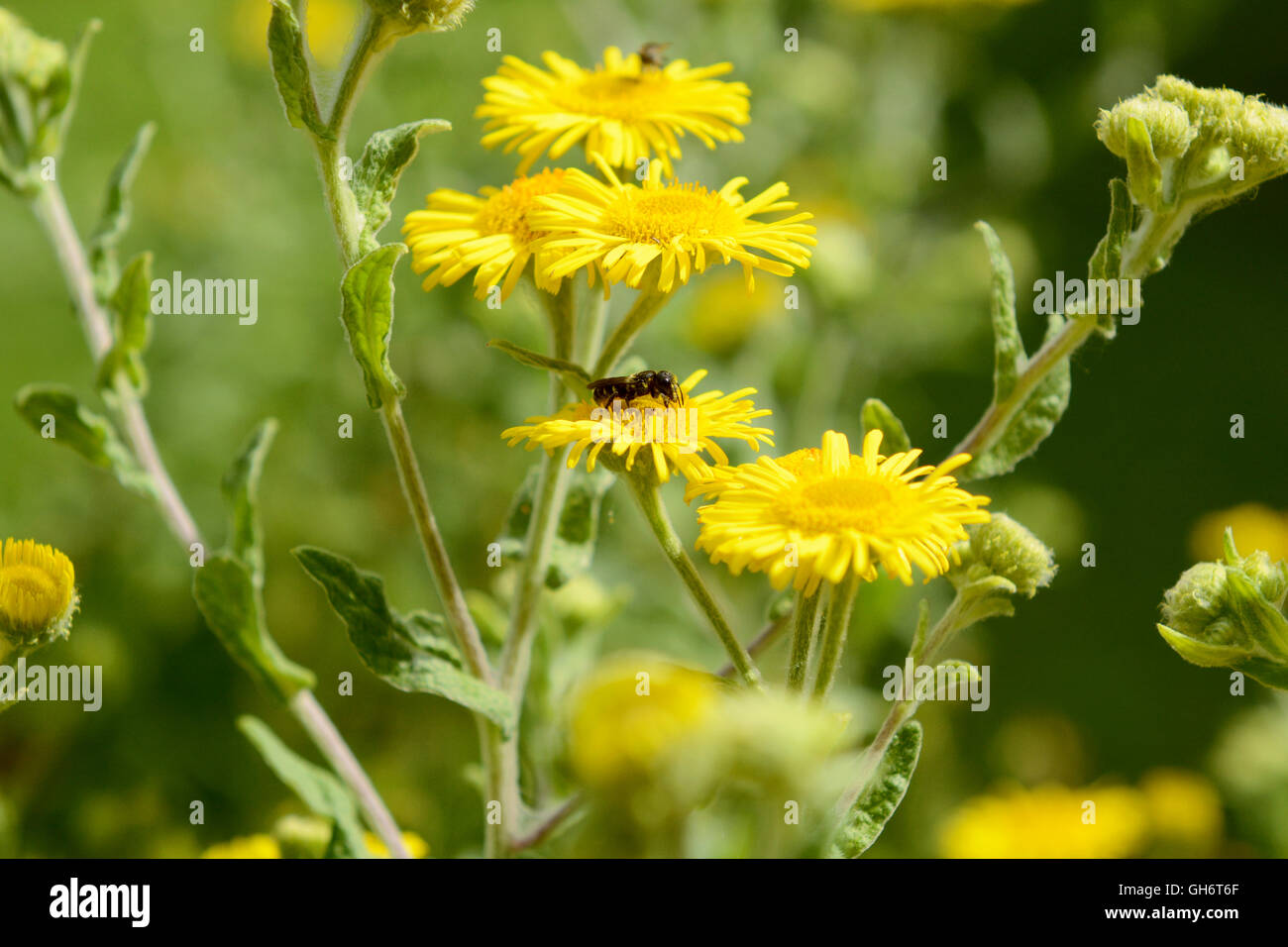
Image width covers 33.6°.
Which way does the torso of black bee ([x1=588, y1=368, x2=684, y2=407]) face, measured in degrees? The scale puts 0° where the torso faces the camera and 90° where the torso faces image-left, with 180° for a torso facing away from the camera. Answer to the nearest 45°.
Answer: approximately 270°

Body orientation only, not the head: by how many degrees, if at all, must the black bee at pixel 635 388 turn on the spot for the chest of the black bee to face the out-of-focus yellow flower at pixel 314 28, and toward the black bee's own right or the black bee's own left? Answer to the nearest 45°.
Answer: approximately 90° to the black bee's own left

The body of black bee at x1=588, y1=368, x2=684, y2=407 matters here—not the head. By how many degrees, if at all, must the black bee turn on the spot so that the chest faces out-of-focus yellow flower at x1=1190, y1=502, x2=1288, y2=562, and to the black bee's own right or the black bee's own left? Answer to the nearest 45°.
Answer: approximately 45° to the black bee's own left
